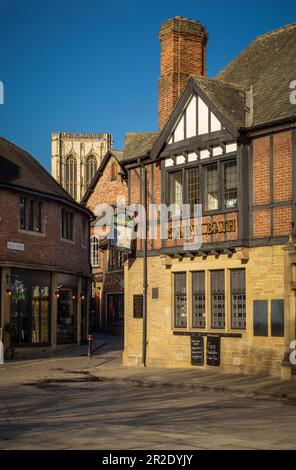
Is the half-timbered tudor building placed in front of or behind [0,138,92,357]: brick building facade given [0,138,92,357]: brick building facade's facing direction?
in front

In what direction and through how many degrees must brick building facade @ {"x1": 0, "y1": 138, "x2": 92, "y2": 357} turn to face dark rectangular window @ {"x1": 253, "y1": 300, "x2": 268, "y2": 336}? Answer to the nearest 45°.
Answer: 0° — it already faces it

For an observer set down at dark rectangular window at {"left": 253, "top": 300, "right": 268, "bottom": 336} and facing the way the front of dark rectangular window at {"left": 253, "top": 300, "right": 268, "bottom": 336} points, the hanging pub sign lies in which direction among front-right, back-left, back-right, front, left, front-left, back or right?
back-right

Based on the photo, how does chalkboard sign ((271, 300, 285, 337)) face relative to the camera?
toward the camera

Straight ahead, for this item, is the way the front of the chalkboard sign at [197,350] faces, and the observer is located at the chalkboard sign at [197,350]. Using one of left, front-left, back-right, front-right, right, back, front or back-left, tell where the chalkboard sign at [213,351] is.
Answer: front-left

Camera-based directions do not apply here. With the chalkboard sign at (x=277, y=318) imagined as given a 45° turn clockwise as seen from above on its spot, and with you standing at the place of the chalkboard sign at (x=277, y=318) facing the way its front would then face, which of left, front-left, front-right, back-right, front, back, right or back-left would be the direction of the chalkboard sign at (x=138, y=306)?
right

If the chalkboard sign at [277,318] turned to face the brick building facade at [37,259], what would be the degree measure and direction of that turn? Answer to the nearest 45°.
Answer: approximately 135° to its right

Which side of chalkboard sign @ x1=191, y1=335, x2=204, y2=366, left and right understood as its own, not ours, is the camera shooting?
front

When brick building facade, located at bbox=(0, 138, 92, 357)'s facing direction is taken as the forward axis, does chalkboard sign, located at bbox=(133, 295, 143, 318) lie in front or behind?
in front

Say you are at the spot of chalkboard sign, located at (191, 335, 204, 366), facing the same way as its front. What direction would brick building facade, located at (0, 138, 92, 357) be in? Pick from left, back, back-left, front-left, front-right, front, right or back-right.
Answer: back-right

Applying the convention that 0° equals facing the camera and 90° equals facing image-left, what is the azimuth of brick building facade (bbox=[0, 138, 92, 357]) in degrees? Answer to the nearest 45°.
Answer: approximately 315°

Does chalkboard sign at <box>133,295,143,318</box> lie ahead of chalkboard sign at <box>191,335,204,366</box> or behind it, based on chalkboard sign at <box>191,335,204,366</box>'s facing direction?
behind
